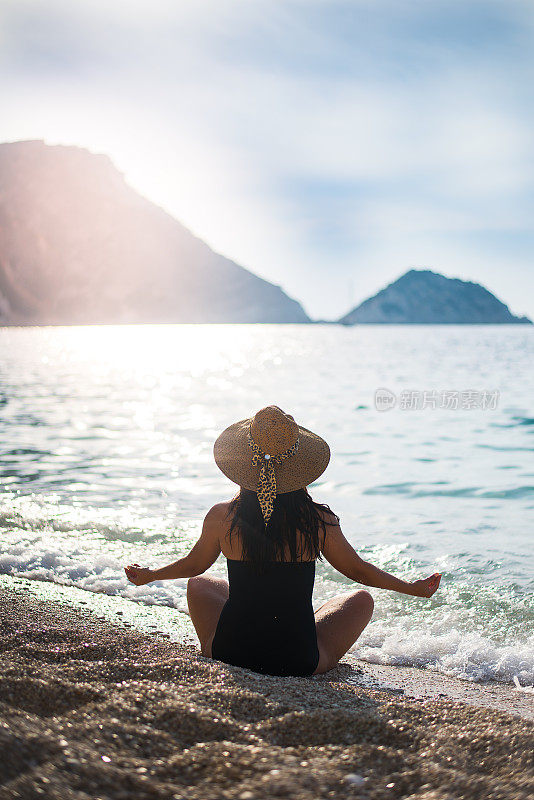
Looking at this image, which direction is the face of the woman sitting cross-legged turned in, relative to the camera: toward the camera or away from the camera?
away from the camera

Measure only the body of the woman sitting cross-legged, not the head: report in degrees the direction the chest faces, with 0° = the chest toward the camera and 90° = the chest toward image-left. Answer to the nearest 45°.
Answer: approximately 180°
